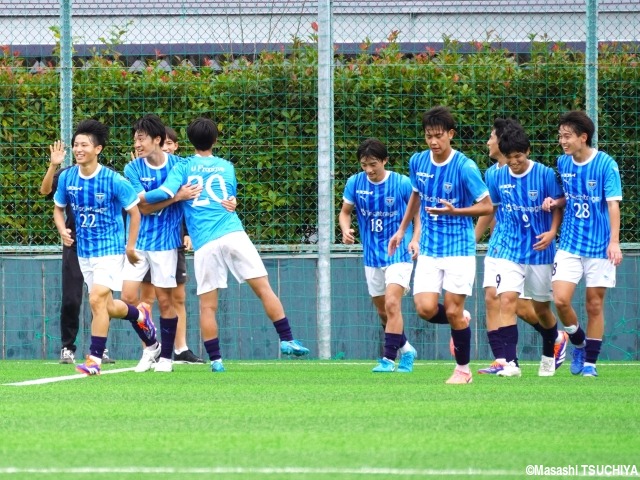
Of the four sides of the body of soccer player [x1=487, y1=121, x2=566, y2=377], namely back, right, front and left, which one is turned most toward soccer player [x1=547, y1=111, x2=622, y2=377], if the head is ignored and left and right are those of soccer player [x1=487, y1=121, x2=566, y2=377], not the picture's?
left

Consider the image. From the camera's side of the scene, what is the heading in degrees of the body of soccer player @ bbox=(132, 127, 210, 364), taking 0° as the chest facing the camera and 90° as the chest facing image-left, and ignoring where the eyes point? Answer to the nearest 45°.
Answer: approximately 0°

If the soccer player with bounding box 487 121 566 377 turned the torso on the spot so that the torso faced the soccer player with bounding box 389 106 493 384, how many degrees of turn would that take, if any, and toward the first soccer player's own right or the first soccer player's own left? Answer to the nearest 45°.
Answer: approximately 45° to the first soccer player's own right

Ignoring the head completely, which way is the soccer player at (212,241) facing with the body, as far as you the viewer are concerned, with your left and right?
facing away from the viewer

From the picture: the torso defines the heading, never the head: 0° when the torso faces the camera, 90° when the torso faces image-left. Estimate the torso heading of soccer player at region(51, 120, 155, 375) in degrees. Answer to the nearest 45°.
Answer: approximately 45°

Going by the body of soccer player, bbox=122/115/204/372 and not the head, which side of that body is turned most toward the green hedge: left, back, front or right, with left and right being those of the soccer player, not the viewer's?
back

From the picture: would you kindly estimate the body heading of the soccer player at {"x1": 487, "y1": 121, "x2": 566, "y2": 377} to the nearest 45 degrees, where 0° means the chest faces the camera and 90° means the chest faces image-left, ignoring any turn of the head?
approximately 0°

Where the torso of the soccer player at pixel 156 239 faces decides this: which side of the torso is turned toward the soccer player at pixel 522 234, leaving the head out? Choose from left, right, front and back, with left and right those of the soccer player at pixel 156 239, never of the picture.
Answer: left
